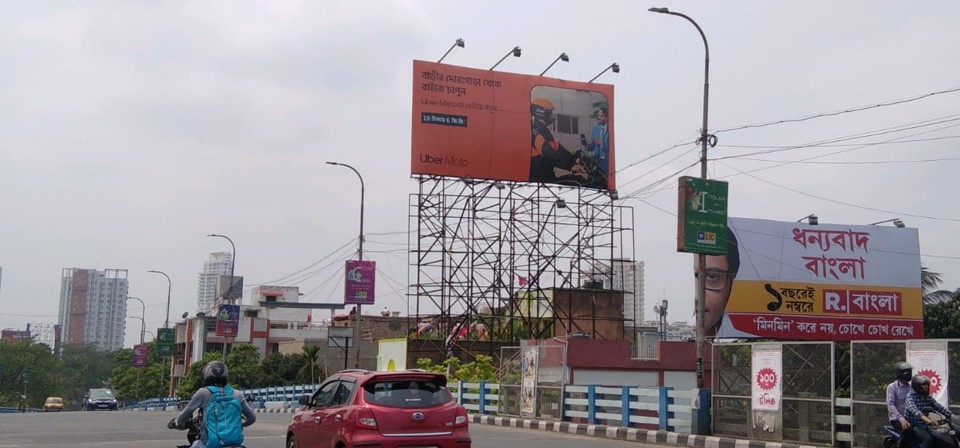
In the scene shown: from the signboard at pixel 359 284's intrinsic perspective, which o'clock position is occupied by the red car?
The red car is roughly at 12 o'clock from the signboard.

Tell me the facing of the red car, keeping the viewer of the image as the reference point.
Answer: facing away from the viewer and to the left of the viewer

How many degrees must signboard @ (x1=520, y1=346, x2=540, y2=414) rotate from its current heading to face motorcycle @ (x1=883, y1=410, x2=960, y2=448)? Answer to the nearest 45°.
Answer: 0° — it already faces it

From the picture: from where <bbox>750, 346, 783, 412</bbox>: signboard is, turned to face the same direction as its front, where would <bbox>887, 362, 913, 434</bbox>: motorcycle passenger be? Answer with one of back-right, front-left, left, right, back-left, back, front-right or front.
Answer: front

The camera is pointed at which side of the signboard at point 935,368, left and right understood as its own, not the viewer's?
front

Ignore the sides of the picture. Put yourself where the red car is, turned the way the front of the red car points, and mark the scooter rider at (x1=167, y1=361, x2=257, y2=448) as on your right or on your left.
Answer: on your left

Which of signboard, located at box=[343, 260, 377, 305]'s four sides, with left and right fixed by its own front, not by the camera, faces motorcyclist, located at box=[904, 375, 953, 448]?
front

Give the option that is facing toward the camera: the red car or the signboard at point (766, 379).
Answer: the signboard

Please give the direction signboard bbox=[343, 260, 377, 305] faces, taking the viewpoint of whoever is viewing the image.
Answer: facing the viewer

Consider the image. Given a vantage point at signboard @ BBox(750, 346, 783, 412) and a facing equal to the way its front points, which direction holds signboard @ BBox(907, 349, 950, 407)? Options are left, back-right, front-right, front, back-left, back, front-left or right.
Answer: front-left

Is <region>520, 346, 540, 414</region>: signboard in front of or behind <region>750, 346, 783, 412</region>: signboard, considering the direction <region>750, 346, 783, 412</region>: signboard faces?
behind

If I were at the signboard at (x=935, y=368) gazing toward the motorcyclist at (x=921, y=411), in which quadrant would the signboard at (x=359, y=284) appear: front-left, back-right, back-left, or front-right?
back-right
